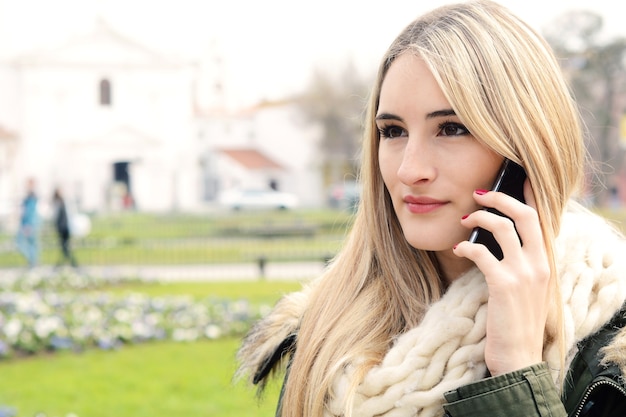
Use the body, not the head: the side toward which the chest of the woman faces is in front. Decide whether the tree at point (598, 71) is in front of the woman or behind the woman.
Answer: behind

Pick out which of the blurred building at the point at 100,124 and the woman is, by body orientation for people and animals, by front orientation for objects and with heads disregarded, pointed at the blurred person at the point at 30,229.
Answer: the blurred building

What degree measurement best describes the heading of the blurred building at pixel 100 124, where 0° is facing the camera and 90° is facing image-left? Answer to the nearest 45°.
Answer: approximately 0°

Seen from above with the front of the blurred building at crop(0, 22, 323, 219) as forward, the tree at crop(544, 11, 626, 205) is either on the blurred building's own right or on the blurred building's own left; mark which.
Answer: on the blurred building's own left

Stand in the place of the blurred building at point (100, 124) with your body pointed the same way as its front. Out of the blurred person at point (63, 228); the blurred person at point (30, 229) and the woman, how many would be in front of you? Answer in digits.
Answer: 3

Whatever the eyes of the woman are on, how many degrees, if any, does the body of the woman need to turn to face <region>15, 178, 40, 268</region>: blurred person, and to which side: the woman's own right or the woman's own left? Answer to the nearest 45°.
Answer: approximately 90° to the woman's own right

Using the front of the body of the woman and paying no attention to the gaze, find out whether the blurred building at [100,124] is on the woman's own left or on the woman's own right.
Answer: on the woman's own right

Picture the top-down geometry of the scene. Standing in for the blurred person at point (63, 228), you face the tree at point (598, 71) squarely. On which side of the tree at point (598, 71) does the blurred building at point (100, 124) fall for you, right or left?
left

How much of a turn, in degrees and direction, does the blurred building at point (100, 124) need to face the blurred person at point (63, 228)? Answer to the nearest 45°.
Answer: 0° — it already faces them

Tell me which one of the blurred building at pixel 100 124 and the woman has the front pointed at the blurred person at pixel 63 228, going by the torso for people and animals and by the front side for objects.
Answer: the blurred building
